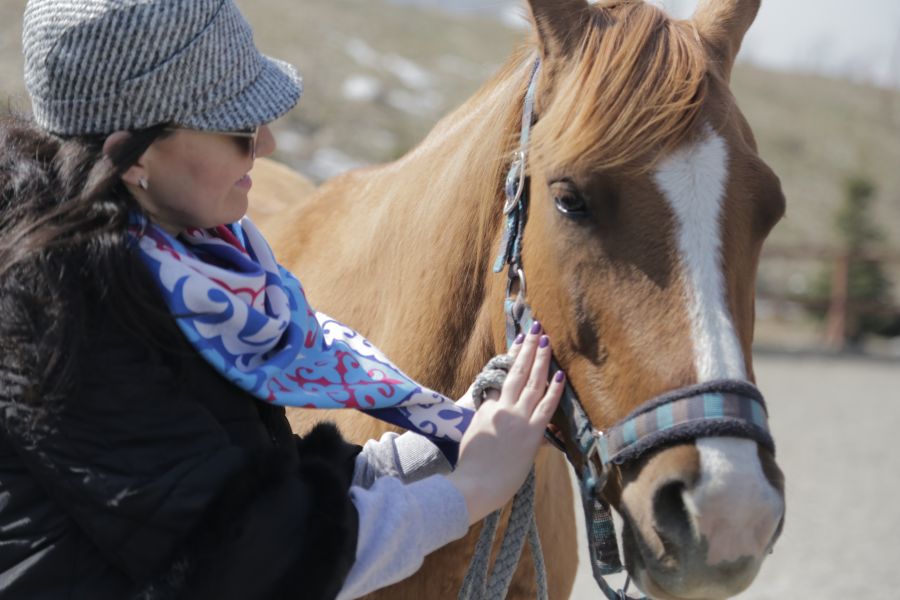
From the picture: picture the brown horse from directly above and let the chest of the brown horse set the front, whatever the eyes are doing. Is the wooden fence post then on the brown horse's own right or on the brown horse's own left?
on the brown horse's own left

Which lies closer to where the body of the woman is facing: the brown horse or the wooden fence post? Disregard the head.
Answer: the brown horse

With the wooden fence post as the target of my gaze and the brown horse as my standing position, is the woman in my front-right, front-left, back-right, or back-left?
back-left

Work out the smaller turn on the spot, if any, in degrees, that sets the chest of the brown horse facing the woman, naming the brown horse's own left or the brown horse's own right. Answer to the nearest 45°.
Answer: approximately 90° to the brown horse's own right

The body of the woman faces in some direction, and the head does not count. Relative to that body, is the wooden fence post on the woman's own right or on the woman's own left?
on the woman's own left

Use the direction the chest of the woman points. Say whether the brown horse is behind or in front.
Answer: in front

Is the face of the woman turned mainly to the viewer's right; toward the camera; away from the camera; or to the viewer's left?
to the viewer's right

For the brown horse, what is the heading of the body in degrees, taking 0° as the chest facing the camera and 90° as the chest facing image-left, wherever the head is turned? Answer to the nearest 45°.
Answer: approximately 315°

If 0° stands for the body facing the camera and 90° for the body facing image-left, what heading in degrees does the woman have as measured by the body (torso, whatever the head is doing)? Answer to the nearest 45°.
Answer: approximately 270°
